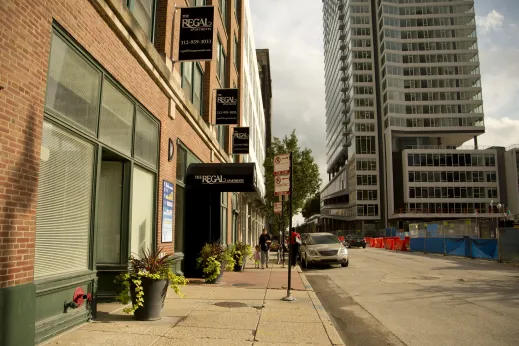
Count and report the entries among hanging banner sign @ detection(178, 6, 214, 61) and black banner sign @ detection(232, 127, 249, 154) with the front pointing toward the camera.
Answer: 2

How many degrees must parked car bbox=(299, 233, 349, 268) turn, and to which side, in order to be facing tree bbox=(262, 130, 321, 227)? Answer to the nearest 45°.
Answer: approximately 180°

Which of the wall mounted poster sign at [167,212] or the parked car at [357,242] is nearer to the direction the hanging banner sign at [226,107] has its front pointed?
the wall mounted poster sign

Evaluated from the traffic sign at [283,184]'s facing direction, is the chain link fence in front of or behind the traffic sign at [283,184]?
behind

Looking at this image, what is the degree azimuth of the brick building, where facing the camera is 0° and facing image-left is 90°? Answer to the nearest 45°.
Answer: approximately 315°
